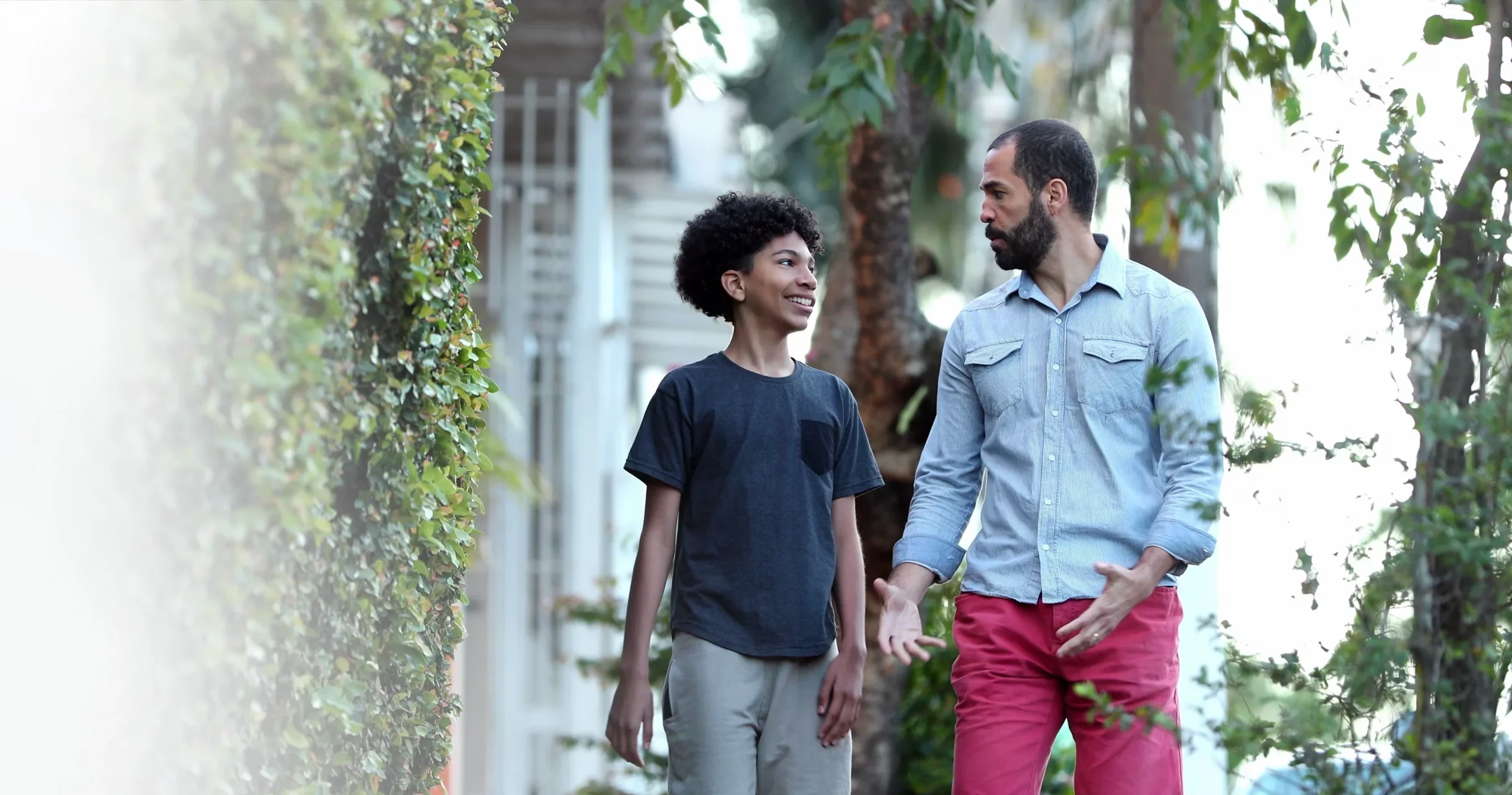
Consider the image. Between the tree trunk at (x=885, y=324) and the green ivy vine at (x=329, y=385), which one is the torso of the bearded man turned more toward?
the green ivy vine

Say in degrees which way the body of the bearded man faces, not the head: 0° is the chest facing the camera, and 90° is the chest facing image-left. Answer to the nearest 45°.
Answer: approximately 0°

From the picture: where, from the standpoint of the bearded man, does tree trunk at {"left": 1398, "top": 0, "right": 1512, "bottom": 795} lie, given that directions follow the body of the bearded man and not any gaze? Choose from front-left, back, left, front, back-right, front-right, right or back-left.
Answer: front-left

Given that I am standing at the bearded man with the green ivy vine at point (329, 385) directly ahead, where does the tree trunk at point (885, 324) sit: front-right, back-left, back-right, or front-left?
back-right

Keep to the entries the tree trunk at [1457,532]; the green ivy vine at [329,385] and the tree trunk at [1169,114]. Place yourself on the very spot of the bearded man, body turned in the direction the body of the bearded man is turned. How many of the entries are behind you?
1

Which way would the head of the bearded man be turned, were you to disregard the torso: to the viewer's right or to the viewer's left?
to the viewer's left

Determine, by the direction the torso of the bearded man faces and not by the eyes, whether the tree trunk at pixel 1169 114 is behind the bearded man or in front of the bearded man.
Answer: behind

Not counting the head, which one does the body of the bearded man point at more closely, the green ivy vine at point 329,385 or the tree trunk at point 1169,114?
the green ivy vine

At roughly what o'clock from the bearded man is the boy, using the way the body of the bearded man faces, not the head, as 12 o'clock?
The boy is roughly at 3 o'clock from the bearded man.

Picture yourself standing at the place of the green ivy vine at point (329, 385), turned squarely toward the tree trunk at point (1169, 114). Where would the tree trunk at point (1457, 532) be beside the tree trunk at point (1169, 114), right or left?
right

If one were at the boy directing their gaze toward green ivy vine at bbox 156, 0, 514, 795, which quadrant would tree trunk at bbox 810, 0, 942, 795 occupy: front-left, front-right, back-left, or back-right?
back-right

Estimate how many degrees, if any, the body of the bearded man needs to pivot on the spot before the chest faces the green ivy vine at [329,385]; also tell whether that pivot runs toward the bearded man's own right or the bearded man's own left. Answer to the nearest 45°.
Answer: approximately 45° to the bearded man's own right

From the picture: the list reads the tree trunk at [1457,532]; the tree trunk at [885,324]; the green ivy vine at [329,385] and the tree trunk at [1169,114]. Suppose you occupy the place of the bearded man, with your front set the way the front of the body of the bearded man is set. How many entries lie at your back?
2
